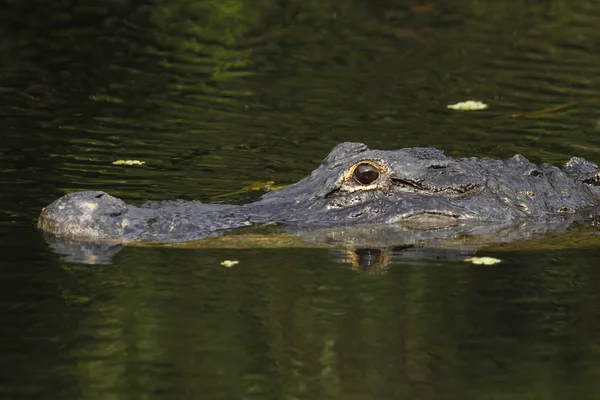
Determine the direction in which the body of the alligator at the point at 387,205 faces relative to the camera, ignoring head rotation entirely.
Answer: to the viewer's left

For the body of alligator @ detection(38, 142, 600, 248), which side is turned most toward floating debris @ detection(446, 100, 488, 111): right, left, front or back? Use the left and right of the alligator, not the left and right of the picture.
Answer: right

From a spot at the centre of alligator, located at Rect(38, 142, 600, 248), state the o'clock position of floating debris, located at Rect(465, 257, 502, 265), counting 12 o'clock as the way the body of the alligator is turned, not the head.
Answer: The floating debris is roughly at 7 o'clock from the alligator.

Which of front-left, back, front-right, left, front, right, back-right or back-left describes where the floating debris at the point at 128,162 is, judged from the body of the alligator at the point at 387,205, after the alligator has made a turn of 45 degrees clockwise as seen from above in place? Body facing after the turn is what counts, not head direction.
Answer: front
